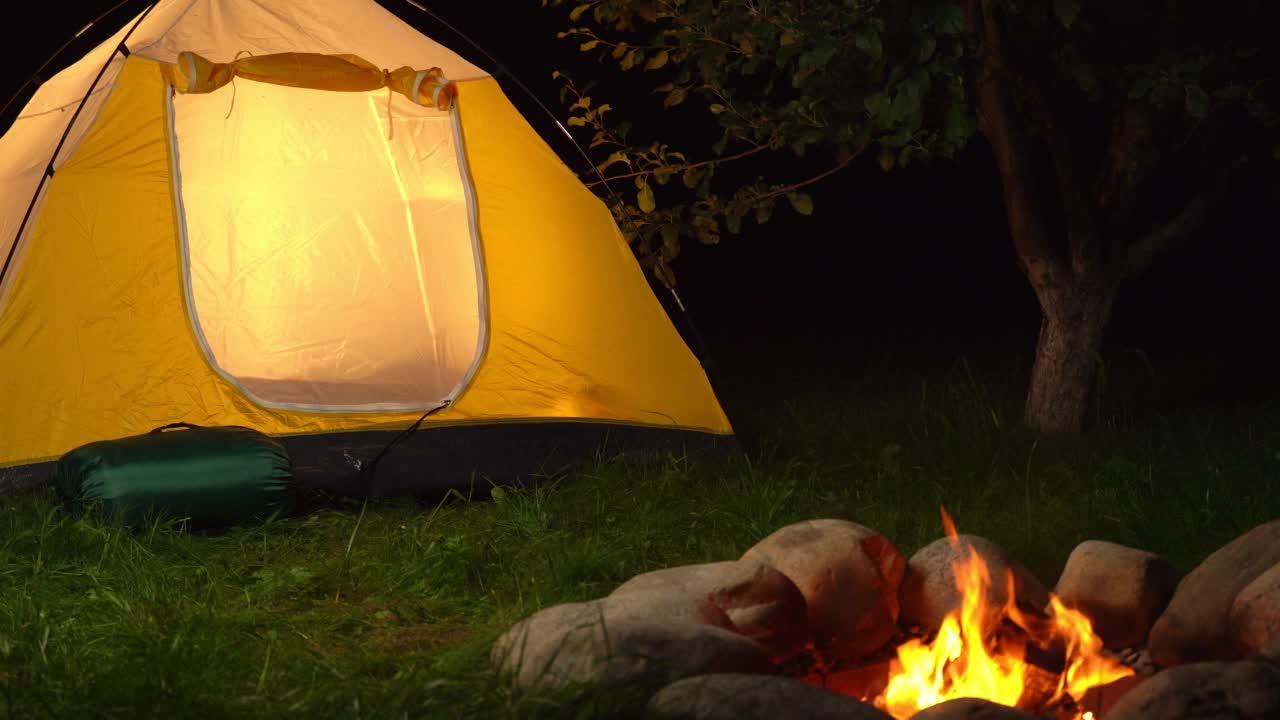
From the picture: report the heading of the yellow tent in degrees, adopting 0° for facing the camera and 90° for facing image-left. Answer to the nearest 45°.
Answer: approximately 0°

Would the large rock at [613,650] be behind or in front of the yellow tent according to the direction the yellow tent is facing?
in front

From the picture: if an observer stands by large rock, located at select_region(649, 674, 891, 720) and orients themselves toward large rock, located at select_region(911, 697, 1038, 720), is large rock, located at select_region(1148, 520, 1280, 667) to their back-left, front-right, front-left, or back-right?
front-left

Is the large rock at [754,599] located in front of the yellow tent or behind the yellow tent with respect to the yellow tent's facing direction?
in front

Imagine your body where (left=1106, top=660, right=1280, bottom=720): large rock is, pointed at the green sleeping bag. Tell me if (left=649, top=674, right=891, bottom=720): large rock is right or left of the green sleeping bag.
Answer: left

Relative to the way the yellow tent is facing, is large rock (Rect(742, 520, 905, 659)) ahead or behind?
ahead

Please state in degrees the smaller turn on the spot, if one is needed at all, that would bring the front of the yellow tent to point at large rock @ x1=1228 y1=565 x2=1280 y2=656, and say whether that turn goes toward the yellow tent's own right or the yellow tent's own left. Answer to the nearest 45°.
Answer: approximately 45° to the yellow tent's own left

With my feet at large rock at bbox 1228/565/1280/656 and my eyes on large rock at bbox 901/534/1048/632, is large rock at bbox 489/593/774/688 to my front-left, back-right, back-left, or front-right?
front-left

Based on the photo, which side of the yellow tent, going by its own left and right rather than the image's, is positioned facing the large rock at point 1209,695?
front

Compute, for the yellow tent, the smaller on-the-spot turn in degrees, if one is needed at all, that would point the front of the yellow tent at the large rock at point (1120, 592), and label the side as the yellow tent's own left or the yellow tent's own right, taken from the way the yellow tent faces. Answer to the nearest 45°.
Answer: approximately 45° to the yellow tent's own left

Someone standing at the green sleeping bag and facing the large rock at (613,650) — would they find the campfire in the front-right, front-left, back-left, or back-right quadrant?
front-left
